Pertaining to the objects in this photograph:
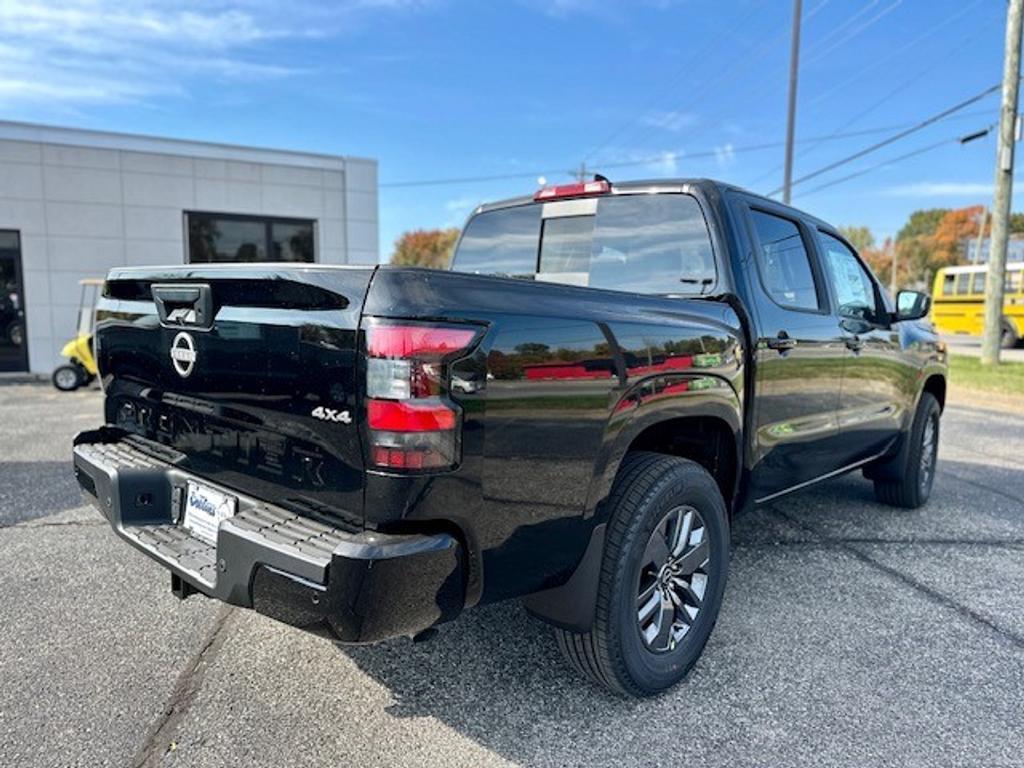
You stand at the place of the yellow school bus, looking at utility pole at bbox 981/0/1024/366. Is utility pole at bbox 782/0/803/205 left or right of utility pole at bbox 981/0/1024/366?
right

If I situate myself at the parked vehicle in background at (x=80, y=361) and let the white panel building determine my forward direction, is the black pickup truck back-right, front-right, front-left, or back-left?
back-right

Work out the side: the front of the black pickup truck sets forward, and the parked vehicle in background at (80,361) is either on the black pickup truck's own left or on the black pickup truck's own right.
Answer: on the black pickup truck's own left

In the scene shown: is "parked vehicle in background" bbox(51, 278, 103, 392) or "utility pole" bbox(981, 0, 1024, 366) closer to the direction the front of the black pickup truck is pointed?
the utility pole

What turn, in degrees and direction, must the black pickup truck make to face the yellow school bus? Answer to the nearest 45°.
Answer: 0° — it already faces it

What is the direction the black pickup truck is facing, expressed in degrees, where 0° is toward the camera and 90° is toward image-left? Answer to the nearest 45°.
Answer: approximately 225°

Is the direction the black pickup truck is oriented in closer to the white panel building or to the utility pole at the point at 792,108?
the utility pole

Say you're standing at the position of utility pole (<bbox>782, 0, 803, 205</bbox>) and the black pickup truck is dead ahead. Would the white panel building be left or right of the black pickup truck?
right

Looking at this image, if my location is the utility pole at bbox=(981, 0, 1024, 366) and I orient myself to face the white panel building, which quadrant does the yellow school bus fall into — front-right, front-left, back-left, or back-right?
back-right

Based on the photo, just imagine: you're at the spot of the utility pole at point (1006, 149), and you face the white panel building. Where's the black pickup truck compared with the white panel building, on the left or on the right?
left

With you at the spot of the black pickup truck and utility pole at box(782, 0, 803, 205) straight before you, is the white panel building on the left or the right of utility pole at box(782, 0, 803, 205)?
left

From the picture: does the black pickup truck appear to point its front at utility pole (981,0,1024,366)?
yes

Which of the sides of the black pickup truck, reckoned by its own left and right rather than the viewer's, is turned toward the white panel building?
left
